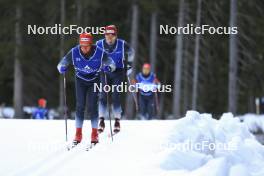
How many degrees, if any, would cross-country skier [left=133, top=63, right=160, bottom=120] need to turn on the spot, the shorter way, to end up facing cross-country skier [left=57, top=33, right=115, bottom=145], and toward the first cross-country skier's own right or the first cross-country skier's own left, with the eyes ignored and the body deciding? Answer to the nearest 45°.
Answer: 0° — they already face them

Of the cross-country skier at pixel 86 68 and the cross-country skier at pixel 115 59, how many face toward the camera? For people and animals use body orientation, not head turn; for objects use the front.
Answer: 2

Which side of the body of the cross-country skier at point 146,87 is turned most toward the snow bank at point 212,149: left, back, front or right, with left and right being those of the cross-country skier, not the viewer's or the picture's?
front

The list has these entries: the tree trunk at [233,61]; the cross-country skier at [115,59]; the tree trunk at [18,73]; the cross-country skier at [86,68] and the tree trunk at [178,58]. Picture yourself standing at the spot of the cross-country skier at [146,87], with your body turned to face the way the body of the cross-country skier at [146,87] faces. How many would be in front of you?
2

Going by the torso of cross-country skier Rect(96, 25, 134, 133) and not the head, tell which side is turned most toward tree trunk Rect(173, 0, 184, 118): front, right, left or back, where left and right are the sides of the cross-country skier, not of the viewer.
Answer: back

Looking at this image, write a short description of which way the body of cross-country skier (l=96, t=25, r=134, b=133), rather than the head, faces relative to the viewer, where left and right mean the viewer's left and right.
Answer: facing the viewer

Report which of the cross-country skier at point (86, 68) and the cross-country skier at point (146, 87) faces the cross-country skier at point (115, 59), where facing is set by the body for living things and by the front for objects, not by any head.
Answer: the cross-country skier at point (146, 87)

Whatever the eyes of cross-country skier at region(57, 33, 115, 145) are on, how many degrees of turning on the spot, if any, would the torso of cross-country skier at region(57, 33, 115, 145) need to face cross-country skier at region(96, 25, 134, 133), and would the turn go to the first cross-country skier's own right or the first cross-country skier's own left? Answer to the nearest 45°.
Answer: approximately 135° to the first cross-country skier's own left

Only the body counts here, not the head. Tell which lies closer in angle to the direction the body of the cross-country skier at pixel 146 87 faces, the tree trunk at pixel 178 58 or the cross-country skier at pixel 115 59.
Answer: the cross-country skier

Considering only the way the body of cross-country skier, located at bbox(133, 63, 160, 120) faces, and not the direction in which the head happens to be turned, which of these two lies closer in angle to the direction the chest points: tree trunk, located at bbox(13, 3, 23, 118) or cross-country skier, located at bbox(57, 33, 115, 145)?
the cross-country skier

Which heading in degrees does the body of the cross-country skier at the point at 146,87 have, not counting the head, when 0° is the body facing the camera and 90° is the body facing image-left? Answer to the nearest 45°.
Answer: approximately 0°

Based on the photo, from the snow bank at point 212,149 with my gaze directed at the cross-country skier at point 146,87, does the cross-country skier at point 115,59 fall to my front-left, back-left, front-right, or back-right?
front-left

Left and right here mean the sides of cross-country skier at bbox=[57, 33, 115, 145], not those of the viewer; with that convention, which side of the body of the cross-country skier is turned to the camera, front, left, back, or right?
front

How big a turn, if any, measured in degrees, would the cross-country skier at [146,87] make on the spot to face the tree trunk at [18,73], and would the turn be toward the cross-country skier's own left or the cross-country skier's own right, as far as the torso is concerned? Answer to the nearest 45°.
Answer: approximately 135° to the cross-country skier's own right

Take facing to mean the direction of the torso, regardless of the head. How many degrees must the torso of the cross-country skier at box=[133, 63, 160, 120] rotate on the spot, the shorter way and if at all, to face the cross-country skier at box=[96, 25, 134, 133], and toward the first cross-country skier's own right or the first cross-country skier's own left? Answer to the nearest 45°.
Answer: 0° — they already face them

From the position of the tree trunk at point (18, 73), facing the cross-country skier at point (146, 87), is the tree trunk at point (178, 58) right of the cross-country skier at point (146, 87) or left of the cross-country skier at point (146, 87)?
left
